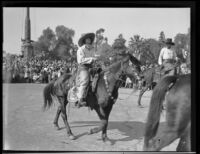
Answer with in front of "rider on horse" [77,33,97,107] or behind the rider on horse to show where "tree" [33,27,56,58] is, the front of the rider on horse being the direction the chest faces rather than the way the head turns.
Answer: behind

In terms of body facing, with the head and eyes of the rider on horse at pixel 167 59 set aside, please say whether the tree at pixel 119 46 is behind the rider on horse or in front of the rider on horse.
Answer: behind

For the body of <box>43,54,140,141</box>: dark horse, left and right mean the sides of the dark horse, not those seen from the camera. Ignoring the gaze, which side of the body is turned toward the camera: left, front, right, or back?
right
